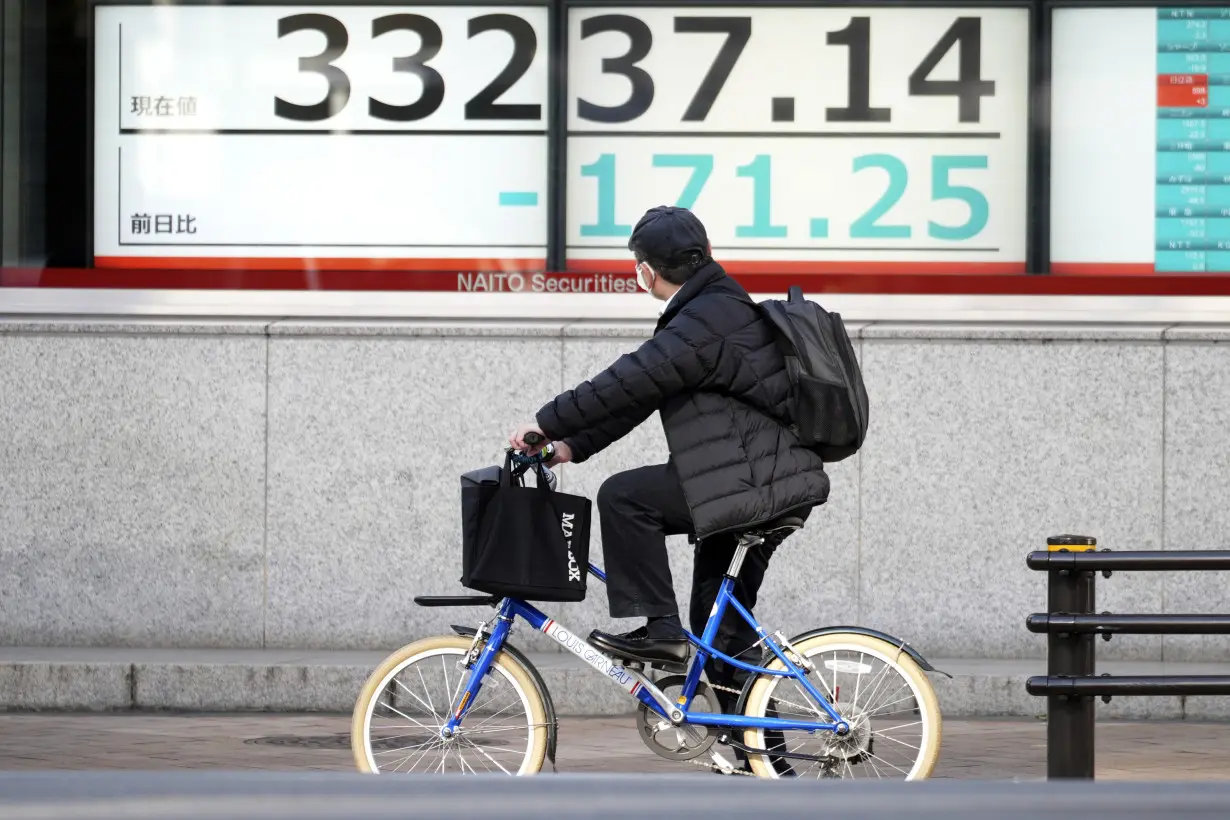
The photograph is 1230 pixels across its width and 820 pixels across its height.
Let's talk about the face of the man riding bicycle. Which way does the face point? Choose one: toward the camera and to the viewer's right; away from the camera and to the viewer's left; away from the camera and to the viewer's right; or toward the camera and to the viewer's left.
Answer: away from the camera and to the viewer's left

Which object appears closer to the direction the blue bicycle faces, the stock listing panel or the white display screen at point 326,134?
the white display screen

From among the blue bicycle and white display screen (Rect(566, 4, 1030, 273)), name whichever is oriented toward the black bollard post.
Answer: the white display screen

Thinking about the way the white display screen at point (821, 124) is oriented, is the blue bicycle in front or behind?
in front

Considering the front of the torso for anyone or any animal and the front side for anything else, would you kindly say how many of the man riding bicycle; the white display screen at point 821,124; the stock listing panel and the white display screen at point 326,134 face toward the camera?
3

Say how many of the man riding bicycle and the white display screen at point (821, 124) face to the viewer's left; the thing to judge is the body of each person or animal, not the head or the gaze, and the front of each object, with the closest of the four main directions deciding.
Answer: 1

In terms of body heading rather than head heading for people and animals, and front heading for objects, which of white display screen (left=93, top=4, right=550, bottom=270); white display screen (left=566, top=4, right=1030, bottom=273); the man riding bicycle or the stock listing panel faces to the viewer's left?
the man riding bicycle

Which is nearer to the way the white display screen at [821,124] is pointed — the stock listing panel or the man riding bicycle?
the man riding bicycle

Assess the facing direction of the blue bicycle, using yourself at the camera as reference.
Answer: facing to the left of the viewer

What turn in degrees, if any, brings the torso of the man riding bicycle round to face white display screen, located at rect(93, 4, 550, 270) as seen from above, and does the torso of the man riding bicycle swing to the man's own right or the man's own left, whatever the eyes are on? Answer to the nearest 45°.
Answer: approximately 45° to the man's own right

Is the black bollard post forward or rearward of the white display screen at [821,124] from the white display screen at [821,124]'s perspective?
forward

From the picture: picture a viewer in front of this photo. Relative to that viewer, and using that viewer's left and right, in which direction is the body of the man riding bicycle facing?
facing to the left of the viewer

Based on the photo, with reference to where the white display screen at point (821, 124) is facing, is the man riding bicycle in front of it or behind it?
in front

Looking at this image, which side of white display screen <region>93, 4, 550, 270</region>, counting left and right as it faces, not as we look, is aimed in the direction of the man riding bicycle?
front

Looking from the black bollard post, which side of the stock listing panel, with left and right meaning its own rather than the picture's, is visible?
front

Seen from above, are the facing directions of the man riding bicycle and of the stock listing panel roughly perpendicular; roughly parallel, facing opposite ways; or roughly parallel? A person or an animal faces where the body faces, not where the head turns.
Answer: roughly perpendicular
